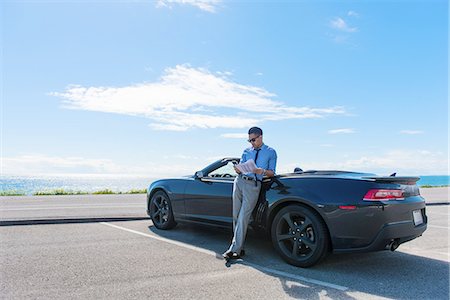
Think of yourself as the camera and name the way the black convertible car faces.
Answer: facing away from the viewer and to the left of the viewer

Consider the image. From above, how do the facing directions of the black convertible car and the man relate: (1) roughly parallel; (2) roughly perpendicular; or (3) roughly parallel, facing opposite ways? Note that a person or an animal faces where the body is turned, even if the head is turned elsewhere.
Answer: roughly perpendicular

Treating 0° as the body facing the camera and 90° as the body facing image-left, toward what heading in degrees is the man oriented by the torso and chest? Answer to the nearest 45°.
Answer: approximately 45°

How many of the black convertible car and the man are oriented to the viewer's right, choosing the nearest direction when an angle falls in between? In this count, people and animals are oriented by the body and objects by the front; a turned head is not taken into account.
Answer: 0
